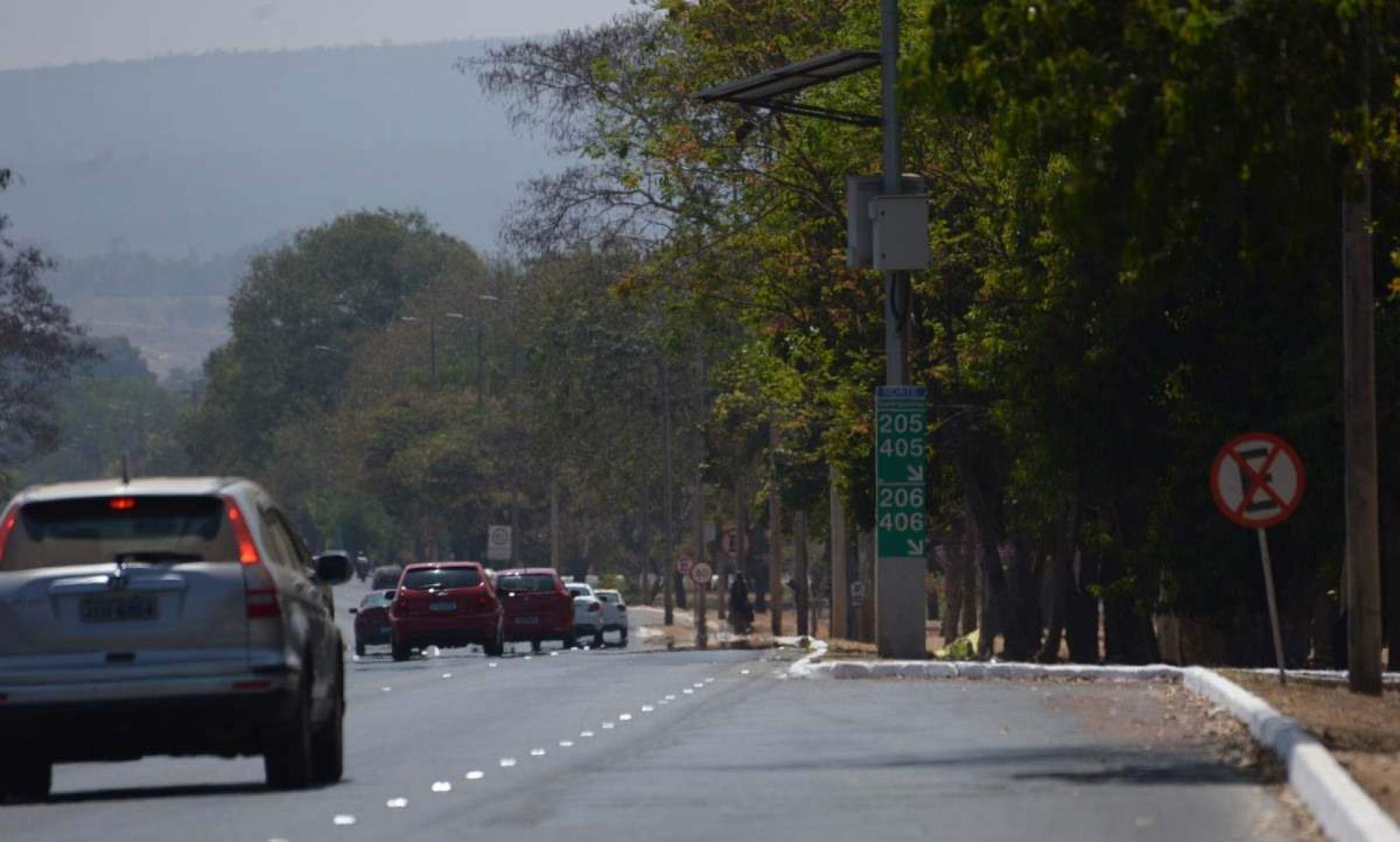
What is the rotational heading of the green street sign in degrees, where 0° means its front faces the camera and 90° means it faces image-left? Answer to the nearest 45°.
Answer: approximately 0°

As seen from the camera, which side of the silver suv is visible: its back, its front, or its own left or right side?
back

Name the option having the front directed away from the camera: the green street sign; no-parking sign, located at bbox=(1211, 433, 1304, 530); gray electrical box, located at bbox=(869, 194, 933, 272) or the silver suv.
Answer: the silver suv

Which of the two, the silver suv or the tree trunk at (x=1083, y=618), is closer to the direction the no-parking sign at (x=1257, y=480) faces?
the silver suv

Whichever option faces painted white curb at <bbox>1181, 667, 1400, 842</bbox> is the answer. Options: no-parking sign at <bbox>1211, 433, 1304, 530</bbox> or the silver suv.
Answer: the no-parking sign
